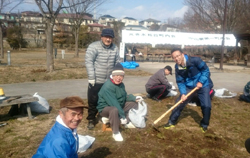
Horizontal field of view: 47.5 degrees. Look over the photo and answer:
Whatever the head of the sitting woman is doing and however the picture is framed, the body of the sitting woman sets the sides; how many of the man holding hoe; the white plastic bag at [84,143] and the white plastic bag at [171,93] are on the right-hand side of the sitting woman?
1

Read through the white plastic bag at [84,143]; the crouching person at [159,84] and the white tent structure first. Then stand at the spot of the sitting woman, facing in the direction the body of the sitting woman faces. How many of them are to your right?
1

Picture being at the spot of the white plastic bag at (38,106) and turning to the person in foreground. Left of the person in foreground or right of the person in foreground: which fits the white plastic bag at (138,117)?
left

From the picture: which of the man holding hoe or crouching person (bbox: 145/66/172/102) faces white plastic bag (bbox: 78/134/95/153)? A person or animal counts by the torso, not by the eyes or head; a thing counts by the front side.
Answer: the man holding hoe

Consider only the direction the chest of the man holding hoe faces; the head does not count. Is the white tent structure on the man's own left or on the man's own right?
on the man's own right

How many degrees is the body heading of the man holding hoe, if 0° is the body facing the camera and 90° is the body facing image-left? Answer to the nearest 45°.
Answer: approximately 45°

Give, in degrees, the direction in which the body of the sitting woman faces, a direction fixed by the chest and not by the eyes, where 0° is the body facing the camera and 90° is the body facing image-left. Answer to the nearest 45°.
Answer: approximately 315°

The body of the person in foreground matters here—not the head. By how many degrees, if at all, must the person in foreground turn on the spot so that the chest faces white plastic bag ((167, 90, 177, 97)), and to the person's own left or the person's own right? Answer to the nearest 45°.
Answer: approximately 90° to the person's own left
